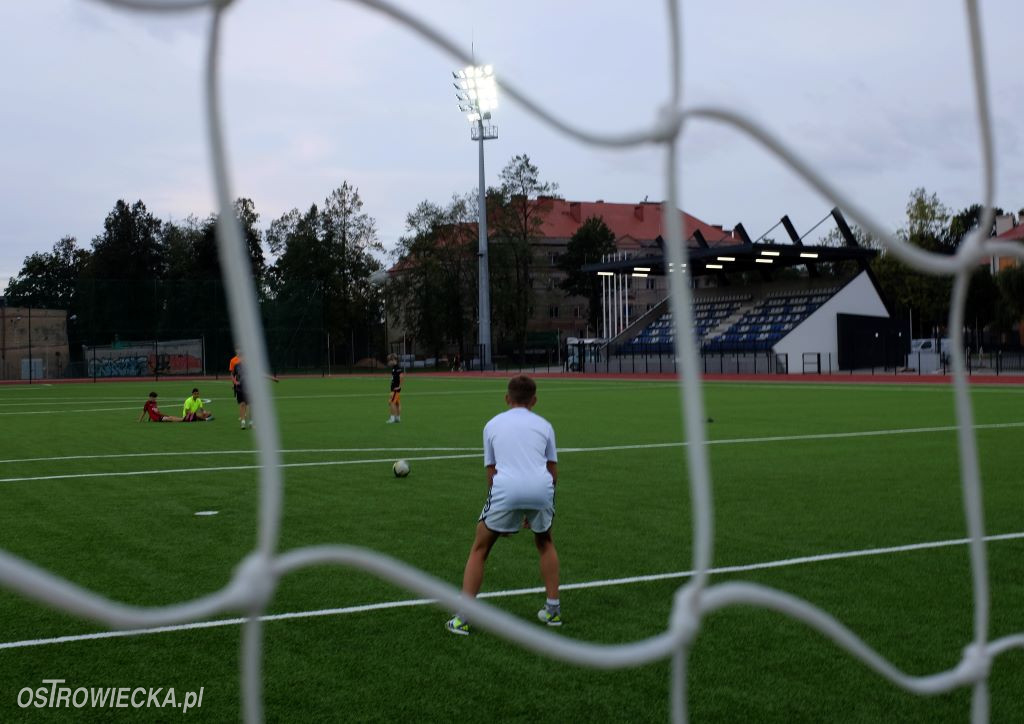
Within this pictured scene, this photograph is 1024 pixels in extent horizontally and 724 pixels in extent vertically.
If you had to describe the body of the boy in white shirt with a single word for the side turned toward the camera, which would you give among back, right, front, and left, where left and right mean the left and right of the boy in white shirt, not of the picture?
back

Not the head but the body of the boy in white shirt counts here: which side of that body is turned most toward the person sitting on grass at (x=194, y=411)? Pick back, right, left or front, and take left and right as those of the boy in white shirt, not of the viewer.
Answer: front

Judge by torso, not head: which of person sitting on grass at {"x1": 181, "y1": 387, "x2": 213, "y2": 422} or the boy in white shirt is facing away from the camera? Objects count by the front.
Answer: the boy in white shirt

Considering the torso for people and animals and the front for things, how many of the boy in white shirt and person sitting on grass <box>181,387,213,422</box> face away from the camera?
1

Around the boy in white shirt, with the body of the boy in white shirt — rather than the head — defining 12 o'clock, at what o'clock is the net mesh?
The net mesh is roughly at 6 o'clock from the boy in white shirt.

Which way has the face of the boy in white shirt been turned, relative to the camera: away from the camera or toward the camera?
away from the camera
